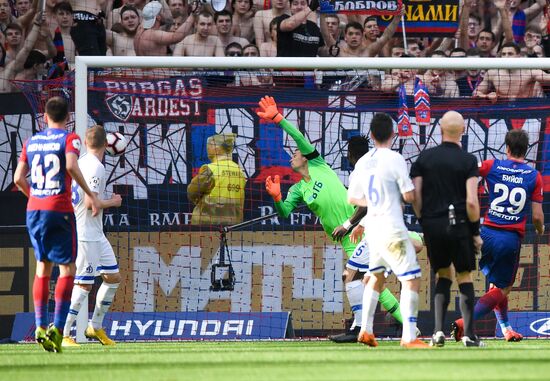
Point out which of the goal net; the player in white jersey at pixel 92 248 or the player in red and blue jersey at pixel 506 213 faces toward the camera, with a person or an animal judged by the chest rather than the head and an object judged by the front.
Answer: the goal net

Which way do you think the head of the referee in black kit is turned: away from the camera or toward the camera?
away from the camera

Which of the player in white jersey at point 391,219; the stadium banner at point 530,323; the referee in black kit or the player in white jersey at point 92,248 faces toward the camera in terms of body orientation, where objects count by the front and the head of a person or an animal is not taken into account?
the stadium banner

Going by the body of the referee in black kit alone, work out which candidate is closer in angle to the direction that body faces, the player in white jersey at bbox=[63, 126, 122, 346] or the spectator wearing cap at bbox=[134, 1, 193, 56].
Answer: the spectator wearing cap

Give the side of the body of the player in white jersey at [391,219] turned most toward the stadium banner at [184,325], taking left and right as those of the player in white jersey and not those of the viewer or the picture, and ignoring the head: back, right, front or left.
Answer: left

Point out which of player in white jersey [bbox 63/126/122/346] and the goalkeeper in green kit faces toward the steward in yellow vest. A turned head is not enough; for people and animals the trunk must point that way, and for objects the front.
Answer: the player in white jersey

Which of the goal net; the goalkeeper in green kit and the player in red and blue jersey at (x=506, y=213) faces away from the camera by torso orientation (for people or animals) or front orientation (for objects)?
the player in red and blue jersey

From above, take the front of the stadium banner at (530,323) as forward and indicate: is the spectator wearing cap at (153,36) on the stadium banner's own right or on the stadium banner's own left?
on the stadium banner's own right

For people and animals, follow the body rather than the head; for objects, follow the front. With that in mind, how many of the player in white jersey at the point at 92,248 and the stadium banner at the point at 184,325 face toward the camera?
1

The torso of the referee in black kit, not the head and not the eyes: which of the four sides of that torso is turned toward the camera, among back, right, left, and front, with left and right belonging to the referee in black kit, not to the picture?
back

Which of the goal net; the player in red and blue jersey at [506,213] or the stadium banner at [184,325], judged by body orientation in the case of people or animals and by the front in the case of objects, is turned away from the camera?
the player in red and blue jersey

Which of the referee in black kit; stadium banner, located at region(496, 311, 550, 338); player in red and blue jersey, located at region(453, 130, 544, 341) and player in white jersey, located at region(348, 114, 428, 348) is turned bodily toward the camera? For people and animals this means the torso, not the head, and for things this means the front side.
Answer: the stadium banner

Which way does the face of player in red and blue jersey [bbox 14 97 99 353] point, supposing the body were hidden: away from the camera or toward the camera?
away from the camera
